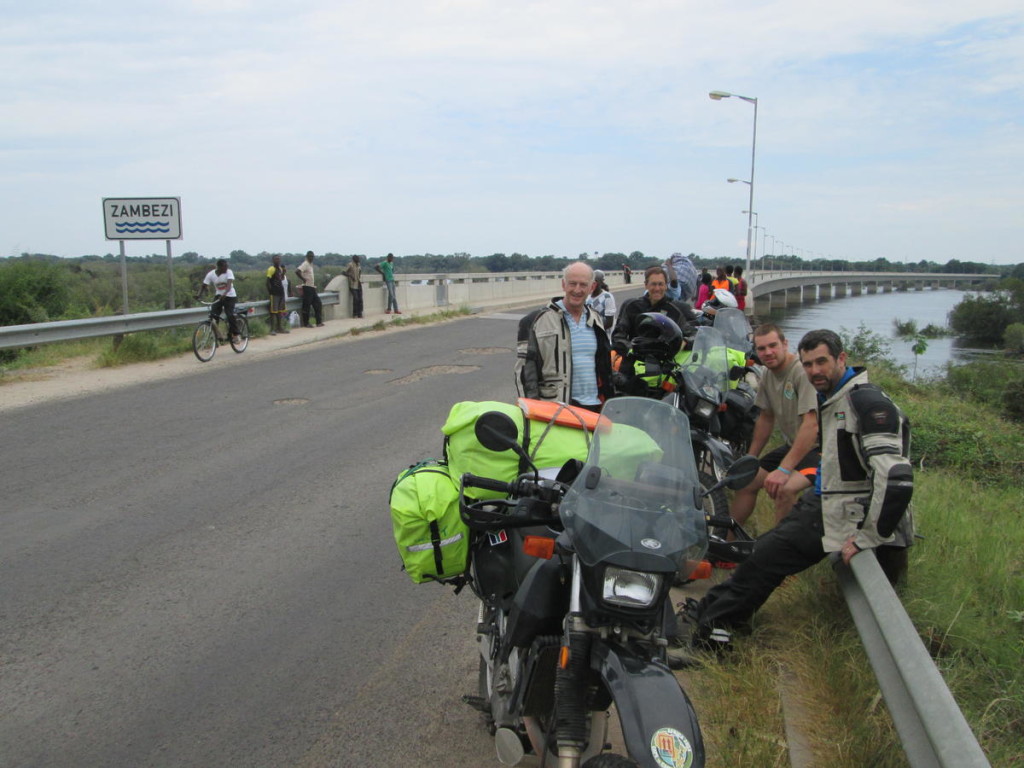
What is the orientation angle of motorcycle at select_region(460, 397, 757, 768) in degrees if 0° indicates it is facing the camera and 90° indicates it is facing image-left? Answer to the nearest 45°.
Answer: approximately 315°

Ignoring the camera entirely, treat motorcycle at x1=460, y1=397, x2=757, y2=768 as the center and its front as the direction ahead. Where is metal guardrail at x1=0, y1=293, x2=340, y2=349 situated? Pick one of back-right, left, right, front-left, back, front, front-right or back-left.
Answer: back

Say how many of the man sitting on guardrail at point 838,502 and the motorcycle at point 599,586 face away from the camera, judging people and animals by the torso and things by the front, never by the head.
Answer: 0

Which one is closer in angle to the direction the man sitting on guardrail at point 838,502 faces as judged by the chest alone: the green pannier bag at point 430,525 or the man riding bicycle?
the green pannier bag

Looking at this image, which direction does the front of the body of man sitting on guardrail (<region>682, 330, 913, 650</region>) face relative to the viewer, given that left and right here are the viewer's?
facing the viewer and to the left of the viewer

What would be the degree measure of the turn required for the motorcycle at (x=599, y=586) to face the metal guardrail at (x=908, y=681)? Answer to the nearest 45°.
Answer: approximately 45° to its left

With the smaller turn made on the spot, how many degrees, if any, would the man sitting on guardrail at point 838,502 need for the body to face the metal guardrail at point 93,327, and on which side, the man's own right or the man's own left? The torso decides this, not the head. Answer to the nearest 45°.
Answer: approximately 90° to the man's own right

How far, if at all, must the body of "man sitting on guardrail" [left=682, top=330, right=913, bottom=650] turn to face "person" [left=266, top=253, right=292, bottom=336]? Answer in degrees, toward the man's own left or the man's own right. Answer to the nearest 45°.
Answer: approximately 90° to the man's own right

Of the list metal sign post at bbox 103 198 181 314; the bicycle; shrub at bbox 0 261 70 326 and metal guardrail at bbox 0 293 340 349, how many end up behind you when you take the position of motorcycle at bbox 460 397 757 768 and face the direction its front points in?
4

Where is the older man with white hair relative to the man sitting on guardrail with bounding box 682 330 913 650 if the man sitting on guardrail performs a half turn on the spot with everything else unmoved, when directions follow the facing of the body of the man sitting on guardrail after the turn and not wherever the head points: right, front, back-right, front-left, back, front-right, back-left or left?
left

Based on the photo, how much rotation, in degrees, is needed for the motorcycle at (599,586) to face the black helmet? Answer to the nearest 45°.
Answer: approximately 135° to its left

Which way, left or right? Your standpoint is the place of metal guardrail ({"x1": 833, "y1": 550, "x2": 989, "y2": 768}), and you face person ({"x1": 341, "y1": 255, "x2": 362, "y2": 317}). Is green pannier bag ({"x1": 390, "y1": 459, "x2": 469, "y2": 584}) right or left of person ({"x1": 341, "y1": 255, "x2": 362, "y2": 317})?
left

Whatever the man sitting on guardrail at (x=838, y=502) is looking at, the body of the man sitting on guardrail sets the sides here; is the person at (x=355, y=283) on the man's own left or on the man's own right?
on the man's own right
